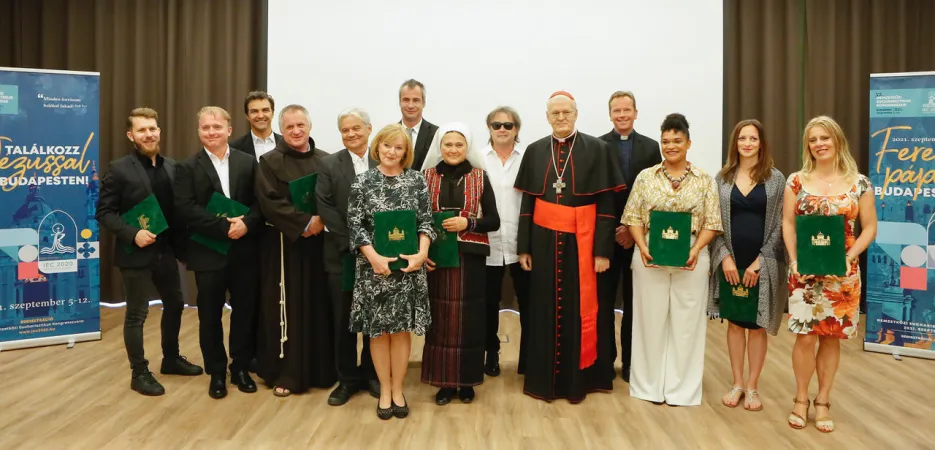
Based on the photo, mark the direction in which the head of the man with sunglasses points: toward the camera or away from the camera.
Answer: toward the camera

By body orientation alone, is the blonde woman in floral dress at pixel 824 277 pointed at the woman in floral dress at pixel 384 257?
no

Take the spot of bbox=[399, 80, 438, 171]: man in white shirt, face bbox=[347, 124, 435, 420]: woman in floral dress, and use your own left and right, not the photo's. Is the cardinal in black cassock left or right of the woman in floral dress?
left

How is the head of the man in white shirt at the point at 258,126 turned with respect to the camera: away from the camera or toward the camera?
toward the camera

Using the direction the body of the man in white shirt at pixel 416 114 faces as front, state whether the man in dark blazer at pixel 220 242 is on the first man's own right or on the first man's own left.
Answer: on the first man's own right

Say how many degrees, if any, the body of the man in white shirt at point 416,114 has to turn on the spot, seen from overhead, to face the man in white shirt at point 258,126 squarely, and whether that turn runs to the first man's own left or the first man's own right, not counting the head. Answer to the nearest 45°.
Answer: approximately 90° to the first man's own right

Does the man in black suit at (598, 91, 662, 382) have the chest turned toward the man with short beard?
no

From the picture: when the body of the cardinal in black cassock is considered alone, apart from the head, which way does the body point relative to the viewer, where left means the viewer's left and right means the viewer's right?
facing the viewer

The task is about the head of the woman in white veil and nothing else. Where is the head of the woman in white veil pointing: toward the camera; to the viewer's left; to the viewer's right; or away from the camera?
toward the camera

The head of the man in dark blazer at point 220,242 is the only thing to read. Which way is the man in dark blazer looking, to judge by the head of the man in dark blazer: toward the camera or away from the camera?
toward the camera

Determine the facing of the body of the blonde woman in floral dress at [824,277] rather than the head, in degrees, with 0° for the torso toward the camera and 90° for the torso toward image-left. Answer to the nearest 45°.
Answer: approximately 0°

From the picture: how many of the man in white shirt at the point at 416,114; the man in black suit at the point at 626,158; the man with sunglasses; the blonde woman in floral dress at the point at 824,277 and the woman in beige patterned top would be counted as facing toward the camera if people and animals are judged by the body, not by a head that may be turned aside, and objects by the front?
5

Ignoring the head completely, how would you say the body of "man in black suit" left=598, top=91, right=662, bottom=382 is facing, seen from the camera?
toward the camera

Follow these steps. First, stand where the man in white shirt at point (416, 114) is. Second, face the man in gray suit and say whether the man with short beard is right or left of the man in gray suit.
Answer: right

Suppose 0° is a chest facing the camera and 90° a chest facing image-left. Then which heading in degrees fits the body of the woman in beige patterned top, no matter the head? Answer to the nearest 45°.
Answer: approximately 0°

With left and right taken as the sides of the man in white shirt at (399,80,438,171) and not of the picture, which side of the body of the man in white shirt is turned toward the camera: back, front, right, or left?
front

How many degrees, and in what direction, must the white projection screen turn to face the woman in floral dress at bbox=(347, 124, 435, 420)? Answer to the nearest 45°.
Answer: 0° — it already faces them
